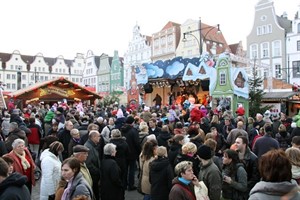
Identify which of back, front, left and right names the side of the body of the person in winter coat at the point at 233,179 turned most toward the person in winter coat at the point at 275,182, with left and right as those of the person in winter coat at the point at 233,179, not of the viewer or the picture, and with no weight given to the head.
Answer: left

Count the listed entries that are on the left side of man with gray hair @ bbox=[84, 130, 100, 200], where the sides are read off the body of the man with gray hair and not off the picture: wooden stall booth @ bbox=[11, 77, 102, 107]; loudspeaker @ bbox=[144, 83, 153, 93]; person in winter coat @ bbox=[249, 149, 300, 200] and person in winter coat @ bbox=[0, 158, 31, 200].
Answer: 2

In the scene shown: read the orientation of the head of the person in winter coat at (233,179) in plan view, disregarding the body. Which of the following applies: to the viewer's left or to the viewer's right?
to the viewer's left

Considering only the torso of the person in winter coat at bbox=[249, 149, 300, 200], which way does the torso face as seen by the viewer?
away from the camera

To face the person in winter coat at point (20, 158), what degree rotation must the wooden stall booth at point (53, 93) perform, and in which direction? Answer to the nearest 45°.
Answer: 0° — it already faces them
